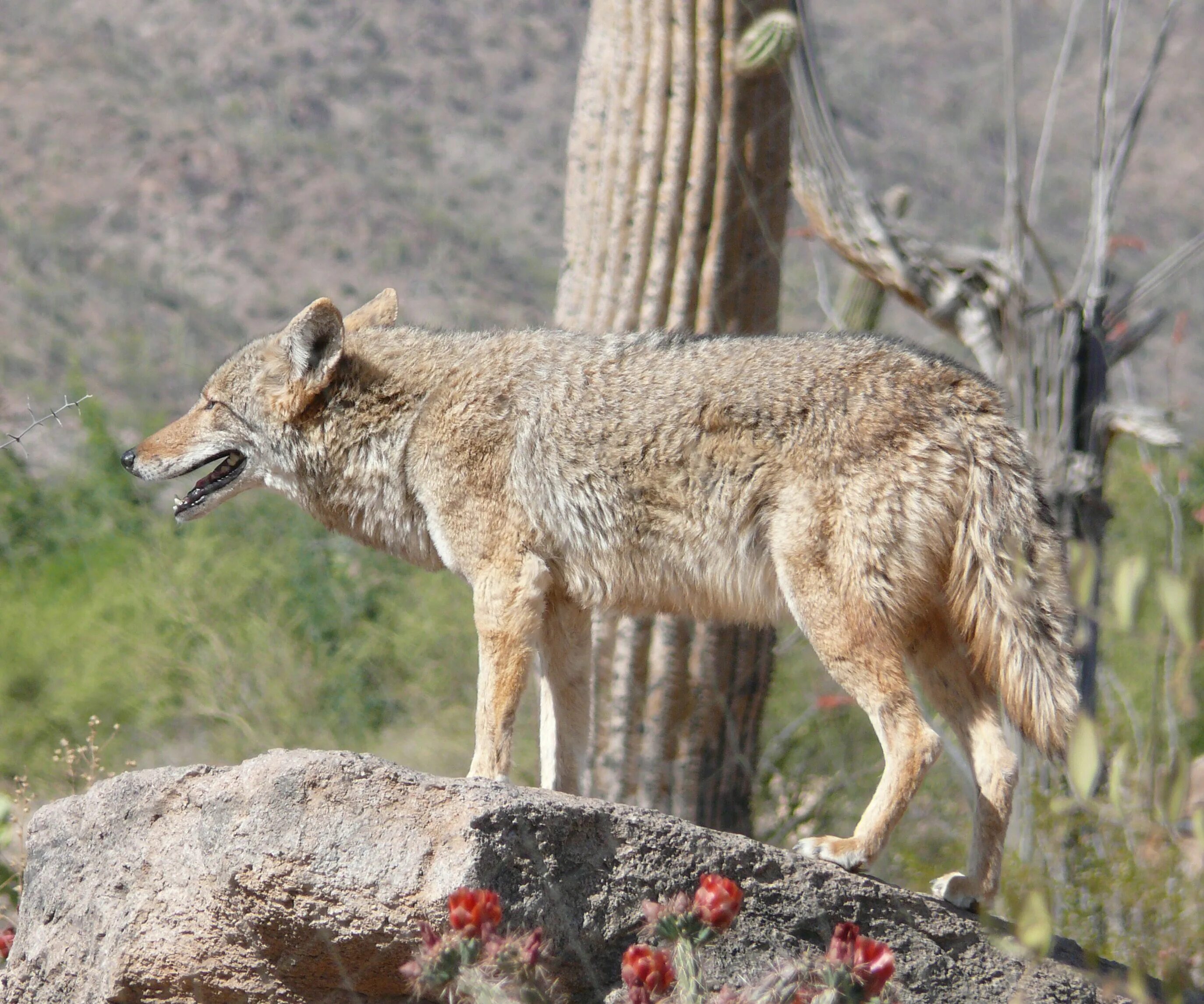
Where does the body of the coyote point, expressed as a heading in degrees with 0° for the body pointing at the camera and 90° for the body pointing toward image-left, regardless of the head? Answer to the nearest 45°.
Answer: approximately 90°

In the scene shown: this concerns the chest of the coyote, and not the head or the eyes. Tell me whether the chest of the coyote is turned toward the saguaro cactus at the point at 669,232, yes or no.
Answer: no

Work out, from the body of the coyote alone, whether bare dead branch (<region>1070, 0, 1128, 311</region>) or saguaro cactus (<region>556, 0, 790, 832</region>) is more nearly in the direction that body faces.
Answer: the saguaro cactus

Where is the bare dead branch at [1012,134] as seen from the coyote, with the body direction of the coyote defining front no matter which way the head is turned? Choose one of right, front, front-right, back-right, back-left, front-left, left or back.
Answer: back-right

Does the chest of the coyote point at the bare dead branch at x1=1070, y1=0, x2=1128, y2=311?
no

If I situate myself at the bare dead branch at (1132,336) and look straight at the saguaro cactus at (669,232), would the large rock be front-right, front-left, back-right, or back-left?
front-left

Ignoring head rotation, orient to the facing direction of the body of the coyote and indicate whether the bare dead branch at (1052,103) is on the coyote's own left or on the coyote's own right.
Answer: on the coyote's own right

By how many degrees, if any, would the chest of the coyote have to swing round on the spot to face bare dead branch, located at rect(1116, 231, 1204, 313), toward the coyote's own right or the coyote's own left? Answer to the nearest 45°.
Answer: approximately 135° to the coyote's own right

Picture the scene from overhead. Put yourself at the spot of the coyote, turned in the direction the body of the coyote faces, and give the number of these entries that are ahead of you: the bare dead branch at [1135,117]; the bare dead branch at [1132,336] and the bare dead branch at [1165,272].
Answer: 0

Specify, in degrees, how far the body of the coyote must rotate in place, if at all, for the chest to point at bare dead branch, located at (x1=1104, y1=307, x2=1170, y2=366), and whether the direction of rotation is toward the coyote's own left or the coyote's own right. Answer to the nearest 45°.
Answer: approximately 135° to the coyote's own right

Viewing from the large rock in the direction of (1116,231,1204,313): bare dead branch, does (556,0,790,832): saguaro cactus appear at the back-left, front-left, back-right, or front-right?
front-left
